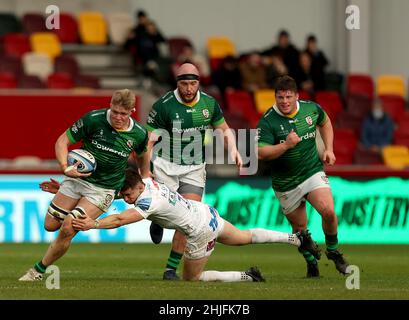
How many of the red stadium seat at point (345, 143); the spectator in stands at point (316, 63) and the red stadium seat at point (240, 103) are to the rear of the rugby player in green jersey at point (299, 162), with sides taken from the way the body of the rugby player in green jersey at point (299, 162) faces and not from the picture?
3

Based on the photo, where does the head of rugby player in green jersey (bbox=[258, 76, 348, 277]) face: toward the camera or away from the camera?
toward the camera

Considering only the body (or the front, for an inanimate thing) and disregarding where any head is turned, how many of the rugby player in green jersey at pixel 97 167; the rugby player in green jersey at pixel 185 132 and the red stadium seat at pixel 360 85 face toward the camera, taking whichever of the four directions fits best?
3

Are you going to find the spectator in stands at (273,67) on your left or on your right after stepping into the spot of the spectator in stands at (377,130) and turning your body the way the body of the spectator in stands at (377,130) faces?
on your right

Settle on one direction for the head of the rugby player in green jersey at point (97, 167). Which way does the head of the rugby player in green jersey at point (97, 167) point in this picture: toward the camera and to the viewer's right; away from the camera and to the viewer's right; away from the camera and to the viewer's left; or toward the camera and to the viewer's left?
toward the camera and to the viewer's left

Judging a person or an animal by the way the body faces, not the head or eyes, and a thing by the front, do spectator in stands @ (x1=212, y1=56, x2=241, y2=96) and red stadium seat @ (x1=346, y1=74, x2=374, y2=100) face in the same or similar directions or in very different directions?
same or similar directions

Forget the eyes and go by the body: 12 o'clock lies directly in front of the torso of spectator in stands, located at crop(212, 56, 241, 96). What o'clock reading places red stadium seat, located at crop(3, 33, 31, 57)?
The red stadium seat is roughly at 3 o'clock from the spectator in stands.

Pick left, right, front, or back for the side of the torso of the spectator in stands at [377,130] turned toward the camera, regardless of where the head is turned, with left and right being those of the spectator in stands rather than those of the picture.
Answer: front

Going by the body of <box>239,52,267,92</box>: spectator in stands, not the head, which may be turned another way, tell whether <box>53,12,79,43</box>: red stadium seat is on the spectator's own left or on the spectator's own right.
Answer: on the spectator's own right

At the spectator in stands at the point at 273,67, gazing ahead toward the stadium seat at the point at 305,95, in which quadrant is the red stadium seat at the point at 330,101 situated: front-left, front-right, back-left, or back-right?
front-left

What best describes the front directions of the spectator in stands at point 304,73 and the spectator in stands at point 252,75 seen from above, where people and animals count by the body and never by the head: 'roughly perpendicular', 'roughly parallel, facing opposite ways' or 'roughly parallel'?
roughly parallel

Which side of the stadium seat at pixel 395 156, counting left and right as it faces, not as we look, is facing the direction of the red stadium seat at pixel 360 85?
back

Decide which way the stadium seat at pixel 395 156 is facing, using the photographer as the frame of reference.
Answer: facing the viewer

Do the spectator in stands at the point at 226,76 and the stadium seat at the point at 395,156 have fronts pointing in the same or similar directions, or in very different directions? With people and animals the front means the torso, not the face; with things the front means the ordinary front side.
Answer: same or similar directions

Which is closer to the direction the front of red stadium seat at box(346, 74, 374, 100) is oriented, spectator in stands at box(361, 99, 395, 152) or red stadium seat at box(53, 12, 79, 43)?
the spectator in stands

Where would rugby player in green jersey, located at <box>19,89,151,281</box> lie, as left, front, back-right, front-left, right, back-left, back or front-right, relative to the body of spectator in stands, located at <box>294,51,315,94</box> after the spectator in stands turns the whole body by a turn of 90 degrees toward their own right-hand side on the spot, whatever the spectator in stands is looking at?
left

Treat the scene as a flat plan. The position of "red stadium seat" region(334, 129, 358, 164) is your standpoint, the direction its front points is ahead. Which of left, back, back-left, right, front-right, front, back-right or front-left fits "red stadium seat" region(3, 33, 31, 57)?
right

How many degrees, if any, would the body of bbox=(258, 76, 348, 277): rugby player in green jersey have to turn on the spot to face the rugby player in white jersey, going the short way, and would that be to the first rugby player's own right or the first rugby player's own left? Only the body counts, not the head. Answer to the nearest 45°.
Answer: approximately 45° to the first rugby player's own right

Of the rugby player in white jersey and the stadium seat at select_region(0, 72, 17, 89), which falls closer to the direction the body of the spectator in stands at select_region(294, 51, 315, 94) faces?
the rugby player in white jersey
